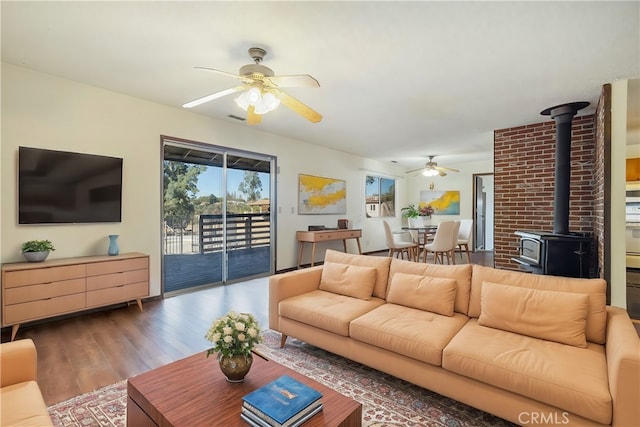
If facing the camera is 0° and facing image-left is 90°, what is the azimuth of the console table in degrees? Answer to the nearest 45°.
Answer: approximately 315°

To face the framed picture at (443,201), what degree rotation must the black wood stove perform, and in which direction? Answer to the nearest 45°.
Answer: approximately 90° to its right

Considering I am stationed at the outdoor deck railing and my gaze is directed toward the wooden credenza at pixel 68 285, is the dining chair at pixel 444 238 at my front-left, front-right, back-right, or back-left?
back-left

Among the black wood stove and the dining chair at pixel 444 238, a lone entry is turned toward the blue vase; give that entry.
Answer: the black wood stove

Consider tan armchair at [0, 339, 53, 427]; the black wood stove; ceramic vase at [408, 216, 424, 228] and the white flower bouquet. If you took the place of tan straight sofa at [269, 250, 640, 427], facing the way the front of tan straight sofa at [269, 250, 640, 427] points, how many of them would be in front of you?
2

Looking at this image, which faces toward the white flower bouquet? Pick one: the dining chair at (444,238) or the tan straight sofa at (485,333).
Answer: the tan straight sofa

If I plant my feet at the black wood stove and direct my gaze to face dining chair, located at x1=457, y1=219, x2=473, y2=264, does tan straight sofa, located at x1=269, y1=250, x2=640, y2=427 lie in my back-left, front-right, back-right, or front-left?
back-left

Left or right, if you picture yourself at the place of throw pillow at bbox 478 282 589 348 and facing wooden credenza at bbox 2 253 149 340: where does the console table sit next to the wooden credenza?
right

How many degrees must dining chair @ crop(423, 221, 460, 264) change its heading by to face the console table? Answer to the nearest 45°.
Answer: approximately 45° to its left

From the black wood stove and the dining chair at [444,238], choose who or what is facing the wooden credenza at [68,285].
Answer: the black wood stove

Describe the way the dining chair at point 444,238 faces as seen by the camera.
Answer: facing away from the viewer and to the left of the viewer

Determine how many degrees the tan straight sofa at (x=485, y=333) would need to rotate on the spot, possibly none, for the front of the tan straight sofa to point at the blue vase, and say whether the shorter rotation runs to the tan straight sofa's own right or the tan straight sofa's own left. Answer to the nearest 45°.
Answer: approximately 45° to the tan straight sofa's own right
